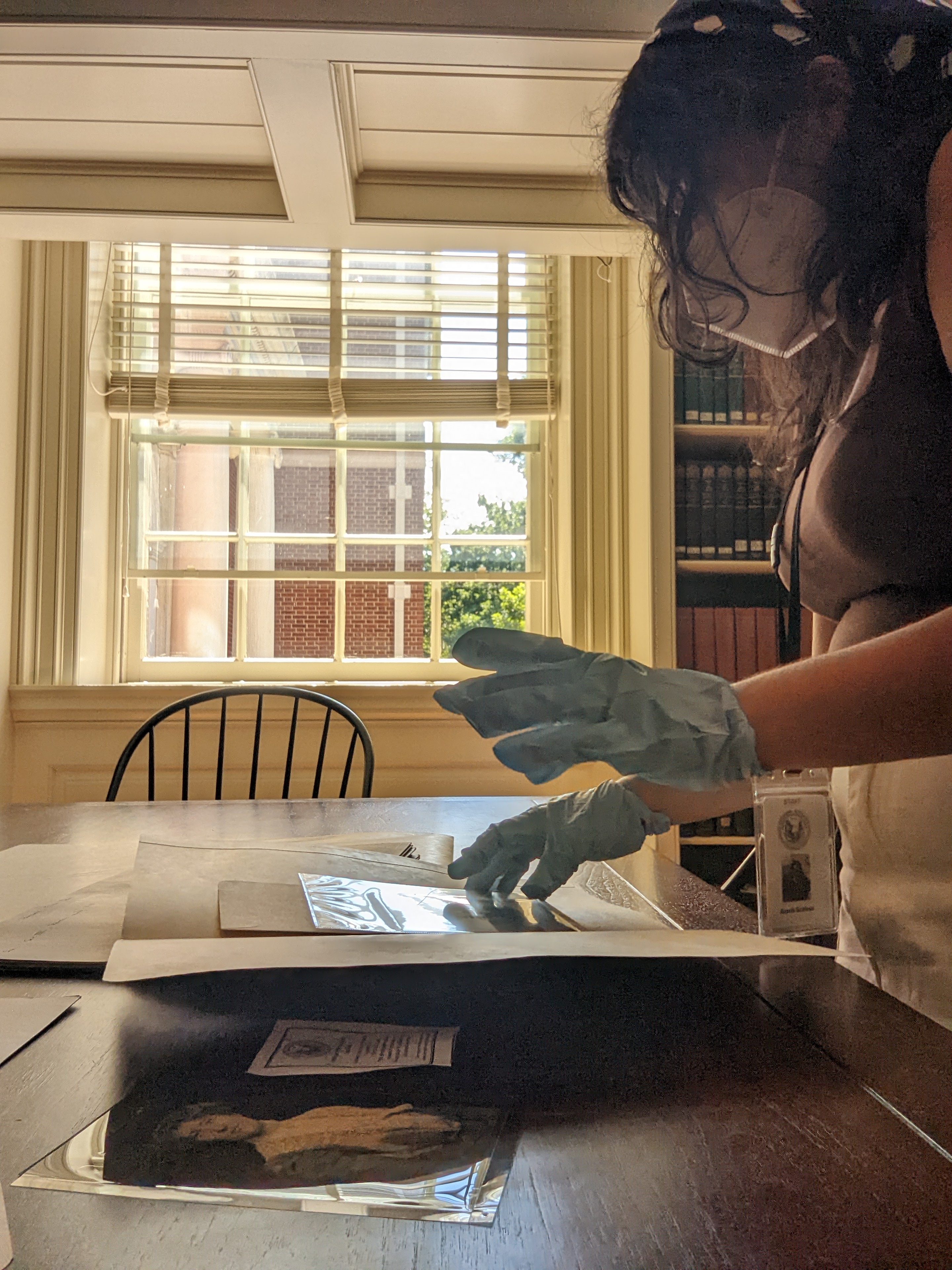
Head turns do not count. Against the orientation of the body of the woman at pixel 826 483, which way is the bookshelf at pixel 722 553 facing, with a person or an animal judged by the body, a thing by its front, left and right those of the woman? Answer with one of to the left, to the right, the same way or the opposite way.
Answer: to the left

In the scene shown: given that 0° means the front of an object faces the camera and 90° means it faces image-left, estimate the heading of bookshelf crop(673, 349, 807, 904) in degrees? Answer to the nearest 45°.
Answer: approximately 0°

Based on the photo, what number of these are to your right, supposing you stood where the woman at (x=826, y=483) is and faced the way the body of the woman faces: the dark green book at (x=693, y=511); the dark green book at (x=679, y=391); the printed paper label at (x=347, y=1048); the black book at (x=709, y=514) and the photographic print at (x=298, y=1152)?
3

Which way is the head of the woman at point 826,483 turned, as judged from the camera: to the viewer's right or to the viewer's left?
to the viewer's left

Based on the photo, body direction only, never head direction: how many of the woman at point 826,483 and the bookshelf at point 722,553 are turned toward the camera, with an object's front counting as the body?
1

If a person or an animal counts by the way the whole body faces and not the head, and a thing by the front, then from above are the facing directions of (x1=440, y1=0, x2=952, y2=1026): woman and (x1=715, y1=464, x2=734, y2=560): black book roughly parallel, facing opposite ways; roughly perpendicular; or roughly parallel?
roughly perpendicular

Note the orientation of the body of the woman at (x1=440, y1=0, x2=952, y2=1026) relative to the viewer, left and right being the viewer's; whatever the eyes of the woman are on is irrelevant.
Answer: facing to the left of the viewer

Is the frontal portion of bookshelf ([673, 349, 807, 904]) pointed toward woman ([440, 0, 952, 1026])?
yes

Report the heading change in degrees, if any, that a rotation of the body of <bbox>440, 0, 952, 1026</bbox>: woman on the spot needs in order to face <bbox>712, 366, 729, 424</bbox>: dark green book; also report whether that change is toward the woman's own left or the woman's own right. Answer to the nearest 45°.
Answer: approximately 90° to the woman's own right

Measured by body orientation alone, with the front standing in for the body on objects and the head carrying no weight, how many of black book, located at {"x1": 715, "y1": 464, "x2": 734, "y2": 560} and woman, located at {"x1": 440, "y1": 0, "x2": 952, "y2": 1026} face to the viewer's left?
1
